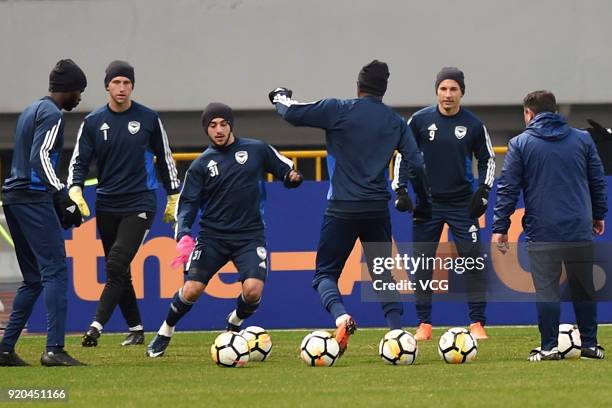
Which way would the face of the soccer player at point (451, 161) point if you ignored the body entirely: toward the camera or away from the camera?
toward the camera

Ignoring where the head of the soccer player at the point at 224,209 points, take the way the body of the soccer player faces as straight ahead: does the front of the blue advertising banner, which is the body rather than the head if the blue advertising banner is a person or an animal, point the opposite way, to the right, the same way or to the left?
the same way

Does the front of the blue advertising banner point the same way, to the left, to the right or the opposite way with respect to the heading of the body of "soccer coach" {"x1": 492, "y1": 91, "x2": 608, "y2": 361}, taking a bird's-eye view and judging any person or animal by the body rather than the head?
the opposite way

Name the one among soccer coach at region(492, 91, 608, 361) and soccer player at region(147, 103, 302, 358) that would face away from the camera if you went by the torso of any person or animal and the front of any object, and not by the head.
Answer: soccer coach at region(492, 91, 608, 361)

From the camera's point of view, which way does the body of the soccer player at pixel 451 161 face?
toward the camera

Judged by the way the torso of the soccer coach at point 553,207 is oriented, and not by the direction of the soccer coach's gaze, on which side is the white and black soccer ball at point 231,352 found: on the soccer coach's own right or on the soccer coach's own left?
on the soccer coach's own left

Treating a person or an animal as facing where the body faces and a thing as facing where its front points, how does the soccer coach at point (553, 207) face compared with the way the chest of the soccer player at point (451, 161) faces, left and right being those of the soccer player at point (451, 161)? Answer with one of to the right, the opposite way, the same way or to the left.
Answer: the opposite way

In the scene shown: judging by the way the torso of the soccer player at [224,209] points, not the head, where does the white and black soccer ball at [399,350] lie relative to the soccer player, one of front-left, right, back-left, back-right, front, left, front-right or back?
front-left

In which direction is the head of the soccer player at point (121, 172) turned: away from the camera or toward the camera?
toward the camera

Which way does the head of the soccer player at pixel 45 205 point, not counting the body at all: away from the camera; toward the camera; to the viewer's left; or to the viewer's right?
to the viewer's right

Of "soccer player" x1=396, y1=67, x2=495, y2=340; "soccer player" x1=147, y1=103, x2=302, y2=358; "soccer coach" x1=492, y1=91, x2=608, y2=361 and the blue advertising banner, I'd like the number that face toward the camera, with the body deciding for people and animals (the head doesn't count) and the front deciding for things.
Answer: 3

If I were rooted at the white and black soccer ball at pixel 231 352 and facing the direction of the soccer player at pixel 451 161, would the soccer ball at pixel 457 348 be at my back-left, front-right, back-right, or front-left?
front-right

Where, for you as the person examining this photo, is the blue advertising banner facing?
facing the viewer

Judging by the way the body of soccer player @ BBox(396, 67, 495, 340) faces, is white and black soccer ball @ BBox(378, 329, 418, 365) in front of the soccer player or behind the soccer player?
in front

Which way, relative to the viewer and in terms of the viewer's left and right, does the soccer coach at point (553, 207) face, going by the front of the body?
facing away from the viewer

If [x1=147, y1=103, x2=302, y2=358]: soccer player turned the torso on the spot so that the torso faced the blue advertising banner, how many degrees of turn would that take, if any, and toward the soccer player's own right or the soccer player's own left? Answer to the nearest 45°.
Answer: approximately 180°

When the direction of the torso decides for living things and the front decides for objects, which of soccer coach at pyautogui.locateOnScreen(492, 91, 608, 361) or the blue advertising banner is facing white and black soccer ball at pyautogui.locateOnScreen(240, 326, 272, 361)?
the blue advertising banner
